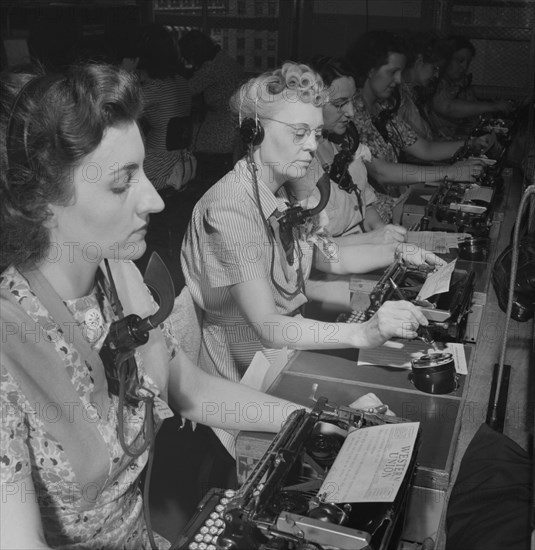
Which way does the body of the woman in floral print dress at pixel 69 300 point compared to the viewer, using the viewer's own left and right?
facing the viewer and to the right of the viewer

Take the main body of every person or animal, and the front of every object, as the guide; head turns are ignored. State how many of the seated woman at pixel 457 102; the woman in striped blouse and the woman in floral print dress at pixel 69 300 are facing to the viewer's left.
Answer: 0

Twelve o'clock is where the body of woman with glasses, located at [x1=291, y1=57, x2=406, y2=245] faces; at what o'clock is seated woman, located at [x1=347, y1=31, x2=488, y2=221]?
The seated woman is roughly at 8 o'clock from the woman with glasses.

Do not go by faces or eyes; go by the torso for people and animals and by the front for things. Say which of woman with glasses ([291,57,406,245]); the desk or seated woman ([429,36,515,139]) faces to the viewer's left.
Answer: the desk

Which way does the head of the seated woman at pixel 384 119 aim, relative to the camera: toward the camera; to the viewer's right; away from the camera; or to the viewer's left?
to the viewer's right

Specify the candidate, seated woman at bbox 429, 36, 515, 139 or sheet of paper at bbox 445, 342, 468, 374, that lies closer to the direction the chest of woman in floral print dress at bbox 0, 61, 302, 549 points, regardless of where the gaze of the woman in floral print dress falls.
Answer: the sheet of paper

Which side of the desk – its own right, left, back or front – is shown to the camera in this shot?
left

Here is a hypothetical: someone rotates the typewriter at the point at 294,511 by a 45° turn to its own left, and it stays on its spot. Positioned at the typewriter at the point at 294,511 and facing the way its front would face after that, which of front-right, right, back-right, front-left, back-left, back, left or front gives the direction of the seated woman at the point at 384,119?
back-right

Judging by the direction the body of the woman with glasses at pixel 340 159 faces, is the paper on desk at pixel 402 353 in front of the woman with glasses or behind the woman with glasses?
in front

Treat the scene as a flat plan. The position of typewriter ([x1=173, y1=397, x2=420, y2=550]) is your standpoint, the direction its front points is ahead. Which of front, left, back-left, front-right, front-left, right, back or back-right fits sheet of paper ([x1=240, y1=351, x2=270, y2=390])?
right

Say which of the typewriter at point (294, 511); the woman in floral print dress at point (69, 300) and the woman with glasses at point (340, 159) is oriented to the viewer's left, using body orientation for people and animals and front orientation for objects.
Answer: the typewriter

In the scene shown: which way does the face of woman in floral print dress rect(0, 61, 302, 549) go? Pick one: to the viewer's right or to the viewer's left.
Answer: to the viewer's right

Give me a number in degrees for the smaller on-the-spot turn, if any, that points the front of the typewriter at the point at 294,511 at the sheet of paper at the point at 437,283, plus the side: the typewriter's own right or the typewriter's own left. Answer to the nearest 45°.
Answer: approximately 90° to the typewriter's own right

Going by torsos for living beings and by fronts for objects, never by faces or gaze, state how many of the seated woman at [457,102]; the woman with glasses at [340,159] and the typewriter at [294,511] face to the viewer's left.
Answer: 1

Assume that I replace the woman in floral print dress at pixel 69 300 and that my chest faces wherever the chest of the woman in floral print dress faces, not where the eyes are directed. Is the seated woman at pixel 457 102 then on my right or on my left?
on my left

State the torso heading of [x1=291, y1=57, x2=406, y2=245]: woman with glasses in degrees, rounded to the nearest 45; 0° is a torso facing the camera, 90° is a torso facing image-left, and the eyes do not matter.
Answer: approximately 315°

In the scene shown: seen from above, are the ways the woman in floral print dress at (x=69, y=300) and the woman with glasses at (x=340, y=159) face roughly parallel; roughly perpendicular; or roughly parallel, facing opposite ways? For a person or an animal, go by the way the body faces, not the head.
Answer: roughly parallel

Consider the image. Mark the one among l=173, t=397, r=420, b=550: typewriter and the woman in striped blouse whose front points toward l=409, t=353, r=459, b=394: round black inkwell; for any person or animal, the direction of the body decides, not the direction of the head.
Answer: the woman in striped blouse

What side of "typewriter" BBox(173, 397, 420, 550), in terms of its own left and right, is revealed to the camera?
left

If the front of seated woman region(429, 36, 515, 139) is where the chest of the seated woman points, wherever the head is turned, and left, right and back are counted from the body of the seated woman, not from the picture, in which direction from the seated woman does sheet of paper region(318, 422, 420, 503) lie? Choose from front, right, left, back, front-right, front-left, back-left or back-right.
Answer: front-right
